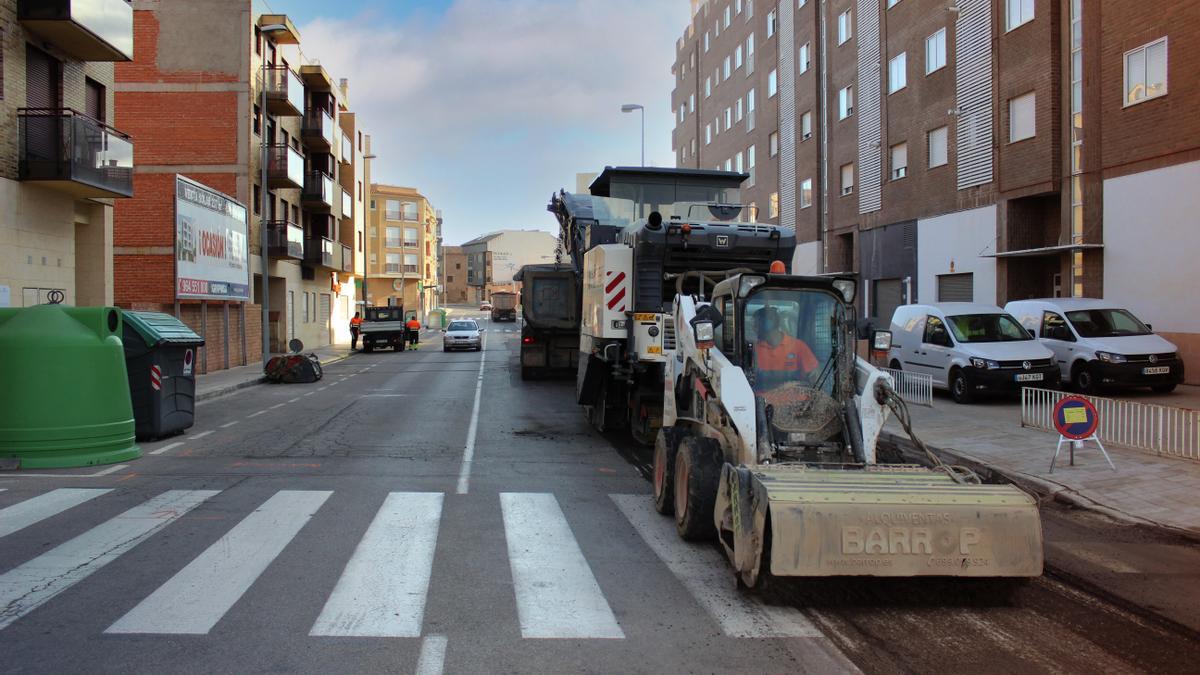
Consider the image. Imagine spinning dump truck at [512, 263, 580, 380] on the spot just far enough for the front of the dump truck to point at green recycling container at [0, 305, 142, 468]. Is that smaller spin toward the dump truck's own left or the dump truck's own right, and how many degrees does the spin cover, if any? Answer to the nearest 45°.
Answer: approximately 135° to the dump truck's own left

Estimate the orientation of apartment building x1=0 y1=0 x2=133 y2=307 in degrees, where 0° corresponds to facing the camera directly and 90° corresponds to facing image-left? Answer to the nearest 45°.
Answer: approximately 315°

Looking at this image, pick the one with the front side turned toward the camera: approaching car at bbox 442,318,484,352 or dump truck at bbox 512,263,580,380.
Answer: the approaching car

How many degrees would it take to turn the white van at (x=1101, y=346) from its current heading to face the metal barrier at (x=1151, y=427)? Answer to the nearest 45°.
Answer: approximately 45° to its right

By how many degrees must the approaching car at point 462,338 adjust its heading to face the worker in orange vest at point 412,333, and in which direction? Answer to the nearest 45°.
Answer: approximately 135° to its right

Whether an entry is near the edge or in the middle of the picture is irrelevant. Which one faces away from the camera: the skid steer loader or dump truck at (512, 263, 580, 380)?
the dump truck

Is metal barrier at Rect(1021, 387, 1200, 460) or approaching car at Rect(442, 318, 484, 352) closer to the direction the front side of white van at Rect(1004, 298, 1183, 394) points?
the metal barrier

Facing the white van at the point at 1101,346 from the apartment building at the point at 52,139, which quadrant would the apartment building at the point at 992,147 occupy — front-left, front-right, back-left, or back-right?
front-left

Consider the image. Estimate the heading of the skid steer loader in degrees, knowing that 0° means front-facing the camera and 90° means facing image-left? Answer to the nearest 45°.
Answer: approximately 315°

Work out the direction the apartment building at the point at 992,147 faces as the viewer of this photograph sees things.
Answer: facing the viewer and to the left of the viewer

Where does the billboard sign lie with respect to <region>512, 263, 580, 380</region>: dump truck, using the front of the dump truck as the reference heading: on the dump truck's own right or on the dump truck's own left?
on the dump truck's own left

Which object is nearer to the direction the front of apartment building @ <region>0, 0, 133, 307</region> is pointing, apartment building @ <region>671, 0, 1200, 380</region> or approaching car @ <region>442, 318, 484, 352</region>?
the apartment building

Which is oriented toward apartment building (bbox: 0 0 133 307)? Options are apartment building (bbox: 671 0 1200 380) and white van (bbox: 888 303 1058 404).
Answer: apartment building (bbox: 671 0 1200 380)

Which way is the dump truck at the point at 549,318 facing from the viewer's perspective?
away from the camera

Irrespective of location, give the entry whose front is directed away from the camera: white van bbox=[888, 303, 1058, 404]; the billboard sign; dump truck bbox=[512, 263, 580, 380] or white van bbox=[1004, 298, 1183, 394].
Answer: the dump truck

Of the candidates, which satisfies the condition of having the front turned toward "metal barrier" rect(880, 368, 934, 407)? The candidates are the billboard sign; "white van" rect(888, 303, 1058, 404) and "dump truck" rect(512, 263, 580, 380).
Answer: the billboard sign

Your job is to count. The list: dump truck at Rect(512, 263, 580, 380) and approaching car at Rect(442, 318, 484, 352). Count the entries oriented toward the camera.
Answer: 1

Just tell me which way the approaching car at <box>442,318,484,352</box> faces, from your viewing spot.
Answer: facing the viewer
